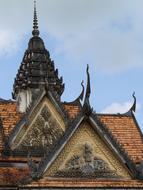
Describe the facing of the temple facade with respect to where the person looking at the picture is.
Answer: facing the viewer
